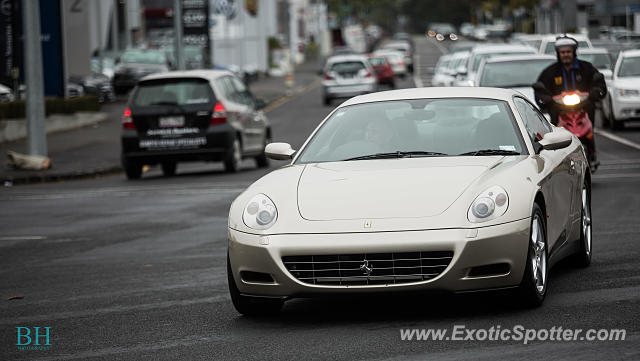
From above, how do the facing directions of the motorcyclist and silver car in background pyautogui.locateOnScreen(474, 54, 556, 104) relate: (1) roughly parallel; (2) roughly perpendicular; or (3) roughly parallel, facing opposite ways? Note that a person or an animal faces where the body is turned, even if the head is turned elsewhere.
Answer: roughly parallel

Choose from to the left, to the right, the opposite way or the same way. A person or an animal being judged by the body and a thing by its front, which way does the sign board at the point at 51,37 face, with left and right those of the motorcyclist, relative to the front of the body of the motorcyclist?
the same way

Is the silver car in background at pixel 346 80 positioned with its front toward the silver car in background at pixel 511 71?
no

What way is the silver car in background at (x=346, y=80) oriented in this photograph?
away from the camera

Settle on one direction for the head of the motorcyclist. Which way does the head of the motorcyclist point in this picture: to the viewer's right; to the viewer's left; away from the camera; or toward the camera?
toward the camera

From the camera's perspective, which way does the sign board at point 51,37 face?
toward the camera

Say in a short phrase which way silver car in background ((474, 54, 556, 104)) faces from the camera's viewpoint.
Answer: facing the viewer

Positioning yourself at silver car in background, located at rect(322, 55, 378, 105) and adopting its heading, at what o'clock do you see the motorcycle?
The motorcycle is roughly at 6 o'clock from the silver car in background.

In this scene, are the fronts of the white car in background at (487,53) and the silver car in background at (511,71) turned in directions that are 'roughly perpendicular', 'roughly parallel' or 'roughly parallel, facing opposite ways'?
roughly parallel

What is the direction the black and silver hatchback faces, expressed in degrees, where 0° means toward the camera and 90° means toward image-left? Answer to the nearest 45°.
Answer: approximately 225°

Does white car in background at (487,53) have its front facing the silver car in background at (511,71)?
yes

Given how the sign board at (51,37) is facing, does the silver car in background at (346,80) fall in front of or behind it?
behind

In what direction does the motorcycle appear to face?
toward the camera

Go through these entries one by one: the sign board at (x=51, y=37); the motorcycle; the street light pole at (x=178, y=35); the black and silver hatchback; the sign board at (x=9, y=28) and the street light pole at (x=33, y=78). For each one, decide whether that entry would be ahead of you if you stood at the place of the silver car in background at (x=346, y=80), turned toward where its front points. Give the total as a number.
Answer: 0

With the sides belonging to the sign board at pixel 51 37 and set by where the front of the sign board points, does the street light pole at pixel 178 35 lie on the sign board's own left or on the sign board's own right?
on the sign board's own left

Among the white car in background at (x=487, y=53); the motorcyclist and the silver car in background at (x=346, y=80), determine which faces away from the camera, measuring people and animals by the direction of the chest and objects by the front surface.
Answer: the silver car in background at (x=346, y=80)
